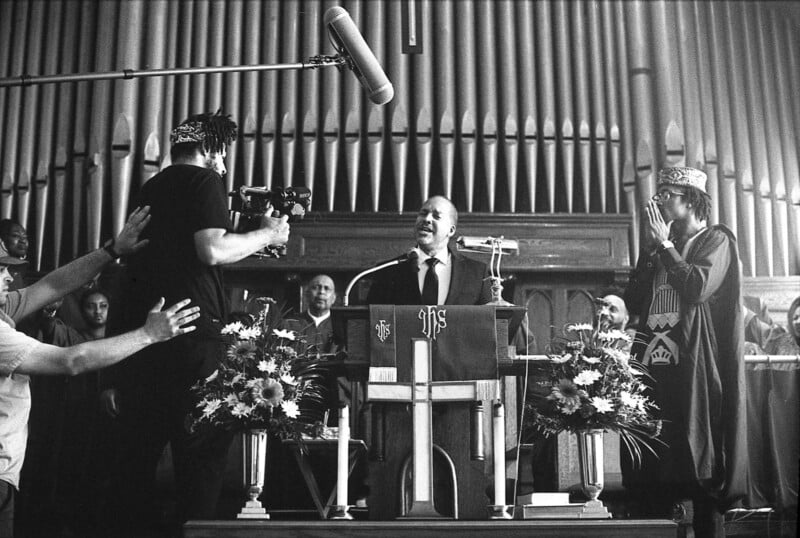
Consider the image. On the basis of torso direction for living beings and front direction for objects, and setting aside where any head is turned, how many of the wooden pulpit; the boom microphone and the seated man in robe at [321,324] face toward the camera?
2

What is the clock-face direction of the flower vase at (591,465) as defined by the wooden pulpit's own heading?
The flower vase is roughly at 9 o'clock from the wooden pulpit.

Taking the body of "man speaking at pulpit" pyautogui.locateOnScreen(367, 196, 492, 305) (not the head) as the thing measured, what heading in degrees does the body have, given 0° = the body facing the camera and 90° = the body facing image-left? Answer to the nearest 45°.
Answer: approximately 0°

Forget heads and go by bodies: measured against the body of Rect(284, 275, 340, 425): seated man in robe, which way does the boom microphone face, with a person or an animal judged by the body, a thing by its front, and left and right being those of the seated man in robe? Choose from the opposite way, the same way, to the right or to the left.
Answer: to the left

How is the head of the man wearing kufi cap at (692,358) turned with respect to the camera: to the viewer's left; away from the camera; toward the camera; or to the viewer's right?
to the viewer's left

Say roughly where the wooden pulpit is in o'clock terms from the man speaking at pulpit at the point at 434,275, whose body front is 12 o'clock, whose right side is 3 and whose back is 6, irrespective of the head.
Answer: The wooden pulpit is roughly at 12 o'clock from the man speaking at pulpit.

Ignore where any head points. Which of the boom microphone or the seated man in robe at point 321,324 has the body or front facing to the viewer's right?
the boom microphone

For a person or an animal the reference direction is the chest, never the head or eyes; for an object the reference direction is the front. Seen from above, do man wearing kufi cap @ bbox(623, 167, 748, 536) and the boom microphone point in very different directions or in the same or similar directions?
very different directions

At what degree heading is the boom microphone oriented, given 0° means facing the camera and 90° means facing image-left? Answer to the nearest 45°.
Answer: approximately 270°

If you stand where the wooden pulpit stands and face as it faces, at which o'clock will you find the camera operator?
The camera operator is roughly at 3 o'clock from the wooden pulpit.

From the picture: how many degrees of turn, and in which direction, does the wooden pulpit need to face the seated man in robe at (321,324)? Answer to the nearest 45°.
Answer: approximately 180°
